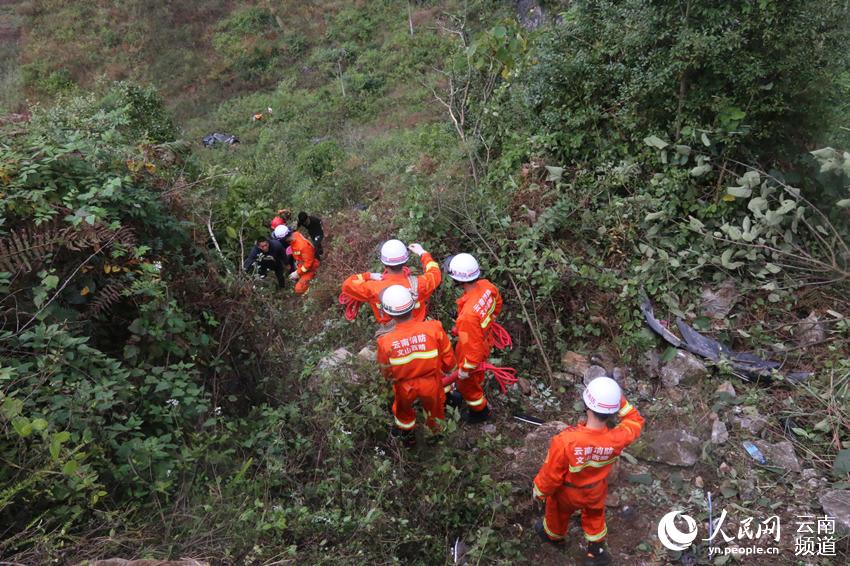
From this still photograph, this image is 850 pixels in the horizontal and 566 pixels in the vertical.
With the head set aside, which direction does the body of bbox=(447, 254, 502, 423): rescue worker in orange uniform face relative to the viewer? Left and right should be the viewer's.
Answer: facing away from the viewer and to the left of the viewer

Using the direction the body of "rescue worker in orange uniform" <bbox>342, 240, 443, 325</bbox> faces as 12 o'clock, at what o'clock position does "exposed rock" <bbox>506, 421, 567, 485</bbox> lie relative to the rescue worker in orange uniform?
The exposed rock is roughly at 5 o'clock from the rescue worker in orange uniform.

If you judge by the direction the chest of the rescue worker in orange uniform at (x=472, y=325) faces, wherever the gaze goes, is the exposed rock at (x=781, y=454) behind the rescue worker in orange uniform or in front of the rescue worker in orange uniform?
behind

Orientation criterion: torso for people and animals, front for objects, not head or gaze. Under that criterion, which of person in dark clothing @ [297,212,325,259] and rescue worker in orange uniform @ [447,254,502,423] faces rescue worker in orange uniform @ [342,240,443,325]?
rescue worker in orange uniform @ [447,254,502,423]

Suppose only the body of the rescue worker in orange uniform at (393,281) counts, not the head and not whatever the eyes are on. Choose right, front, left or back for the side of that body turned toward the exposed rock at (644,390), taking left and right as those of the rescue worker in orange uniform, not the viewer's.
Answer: right

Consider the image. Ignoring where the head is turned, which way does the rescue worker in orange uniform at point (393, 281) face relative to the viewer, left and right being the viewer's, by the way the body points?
facing away from the viewer

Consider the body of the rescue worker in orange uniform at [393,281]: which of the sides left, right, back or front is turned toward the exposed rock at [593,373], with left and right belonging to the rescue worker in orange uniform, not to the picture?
right

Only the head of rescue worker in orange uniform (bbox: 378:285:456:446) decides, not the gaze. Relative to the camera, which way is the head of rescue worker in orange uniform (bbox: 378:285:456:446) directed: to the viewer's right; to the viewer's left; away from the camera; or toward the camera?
away from the camera

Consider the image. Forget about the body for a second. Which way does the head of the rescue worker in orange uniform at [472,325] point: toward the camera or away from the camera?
away from the camera

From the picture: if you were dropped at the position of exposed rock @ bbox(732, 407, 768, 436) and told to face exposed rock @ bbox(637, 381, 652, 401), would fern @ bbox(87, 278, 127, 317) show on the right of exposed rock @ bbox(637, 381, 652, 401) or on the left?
left

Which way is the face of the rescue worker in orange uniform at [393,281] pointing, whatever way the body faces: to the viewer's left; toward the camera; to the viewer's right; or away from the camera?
away from the camera

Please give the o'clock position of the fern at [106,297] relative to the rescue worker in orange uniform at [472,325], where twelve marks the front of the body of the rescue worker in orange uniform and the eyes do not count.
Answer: The fern is roughly at 10 o'clock from the rescue worker in orange uniform.
